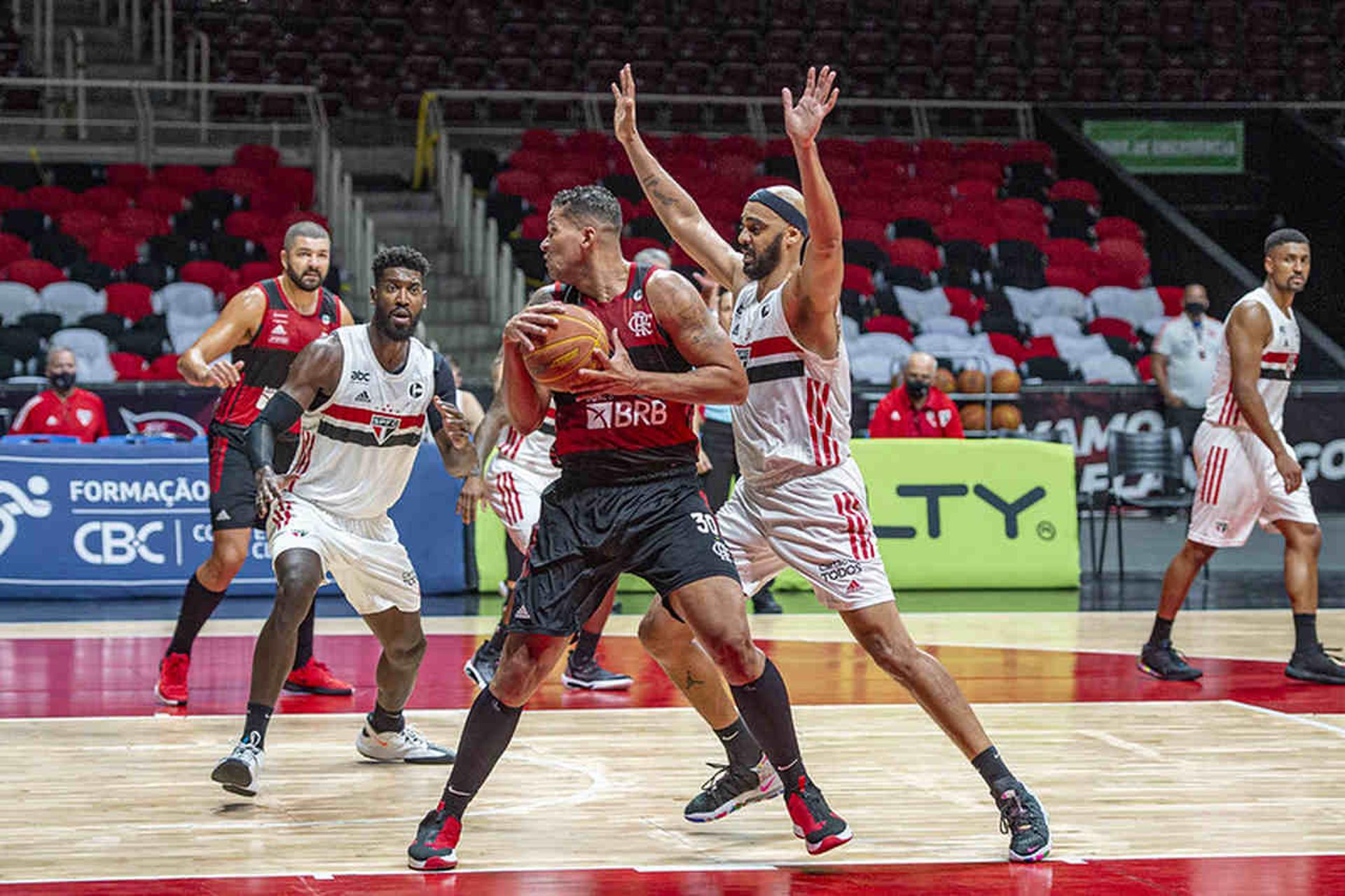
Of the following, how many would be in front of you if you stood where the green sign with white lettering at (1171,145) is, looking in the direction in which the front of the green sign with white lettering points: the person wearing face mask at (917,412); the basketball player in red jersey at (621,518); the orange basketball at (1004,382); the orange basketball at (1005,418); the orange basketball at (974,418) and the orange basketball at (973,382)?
6

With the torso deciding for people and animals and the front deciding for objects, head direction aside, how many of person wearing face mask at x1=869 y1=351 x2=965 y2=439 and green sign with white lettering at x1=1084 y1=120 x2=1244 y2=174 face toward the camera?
2

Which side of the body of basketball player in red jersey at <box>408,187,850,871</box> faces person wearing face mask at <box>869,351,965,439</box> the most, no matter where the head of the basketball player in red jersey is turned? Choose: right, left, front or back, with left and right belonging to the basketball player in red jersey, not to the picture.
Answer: back

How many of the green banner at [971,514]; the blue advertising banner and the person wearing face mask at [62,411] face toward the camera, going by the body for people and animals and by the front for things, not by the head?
3

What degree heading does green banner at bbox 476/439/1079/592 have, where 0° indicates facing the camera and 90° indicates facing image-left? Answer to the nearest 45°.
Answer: approximately 0°

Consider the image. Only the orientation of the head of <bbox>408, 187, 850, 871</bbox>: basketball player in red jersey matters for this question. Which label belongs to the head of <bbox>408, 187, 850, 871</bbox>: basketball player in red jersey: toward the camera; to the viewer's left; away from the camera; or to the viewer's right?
to the viewer's left

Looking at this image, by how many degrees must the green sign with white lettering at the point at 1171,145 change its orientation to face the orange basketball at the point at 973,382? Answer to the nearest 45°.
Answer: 0° — it already faces it

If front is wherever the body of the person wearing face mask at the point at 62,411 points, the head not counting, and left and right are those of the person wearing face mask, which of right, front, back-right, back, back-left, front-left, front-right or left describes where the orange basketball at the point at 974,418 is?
left

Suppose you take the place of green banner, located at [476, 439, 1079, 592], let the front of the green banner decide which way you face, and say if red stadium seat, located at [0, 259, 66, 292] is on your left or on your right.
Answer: on your right

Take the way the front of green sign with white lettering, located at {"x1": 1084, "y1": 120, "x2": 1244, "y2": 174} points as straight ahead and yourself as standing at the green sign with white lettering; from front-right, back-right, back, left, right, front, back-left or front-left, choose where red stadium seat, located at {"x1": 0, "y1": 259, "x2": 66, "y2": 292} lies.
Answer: front-right
